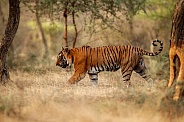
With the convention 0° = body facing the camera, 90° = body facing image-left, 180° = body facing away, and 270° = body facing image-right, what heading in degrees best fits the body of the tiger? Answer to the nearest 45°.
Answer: approximately 90°

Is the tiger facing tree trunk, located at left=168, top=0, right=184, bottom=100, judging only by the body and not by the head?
no

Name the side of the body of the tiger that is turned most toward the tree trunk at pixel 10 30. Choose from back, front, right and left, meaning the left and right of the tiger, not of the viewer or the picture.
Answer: front
